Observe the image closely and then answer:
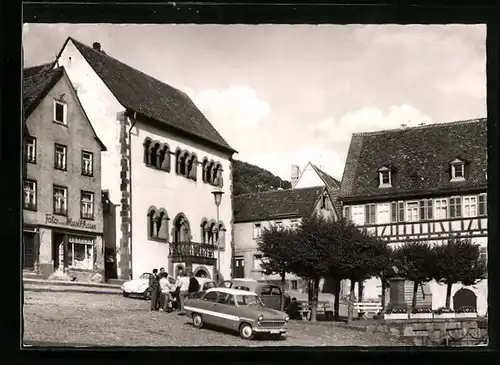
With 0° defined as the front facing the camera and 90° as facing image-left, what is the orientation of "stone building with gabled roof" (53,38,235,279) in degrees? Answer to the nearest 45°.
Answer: approximately 315°

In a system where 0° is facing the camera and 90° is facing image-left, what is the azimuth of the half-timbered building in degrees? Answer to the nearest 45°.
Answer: approximately 0°

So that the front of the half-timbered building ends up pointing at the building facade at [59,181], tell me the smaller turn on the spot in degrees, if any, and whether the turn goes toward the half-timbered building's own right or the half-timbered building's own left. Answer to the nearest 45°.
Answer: approximately 90° to the half-timbered building's own right

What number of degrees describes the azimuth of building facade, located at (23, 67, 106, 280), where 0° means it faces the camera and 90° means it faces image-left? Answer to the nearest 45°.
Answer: approximately 315°

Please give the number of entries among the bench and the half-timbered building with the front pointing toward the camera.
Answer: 2

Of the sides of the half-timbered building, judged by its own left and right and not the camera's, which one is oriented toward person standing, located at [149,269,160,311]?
right

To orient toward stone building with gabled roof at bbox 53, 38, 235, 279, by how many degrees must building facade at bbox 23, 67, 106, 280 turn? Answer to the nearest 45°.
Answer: approximately 45° to its left

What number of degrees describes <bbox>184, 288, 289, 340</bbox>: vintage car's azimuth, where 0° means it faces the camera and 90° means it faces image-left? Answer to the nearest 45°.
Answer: approximately 315°
